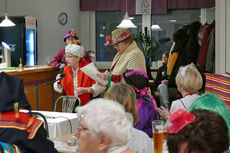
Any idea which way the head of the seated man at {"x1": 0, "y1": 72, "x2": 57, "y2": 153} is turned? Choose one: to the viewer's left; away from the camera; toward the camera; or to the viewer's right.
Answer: away from the camera

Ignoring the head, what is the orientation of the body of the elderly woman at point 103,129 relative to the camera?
to the viewer's left

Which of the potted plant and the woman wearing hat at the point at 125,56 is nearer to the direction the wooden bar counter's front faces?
the woman wearing hat

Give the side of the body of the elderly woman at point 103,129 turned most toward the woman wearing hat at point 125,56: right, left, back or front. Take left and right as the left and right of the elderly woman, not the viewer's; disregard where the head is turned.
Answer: right

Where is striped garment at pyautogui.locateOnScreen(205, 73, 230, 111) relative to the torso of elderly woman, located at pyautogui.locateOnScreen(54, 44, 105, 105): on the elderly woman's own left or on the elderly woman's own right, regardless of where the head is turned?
on the elderly woman's own left

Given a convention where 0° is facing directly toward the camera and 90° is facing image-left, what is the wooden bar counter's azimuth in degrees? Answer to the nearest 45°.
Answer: approximately 315°

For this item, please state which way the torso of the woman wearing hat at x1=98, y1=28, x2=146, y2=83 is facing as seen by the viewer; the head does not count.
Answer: to the viewer's left
